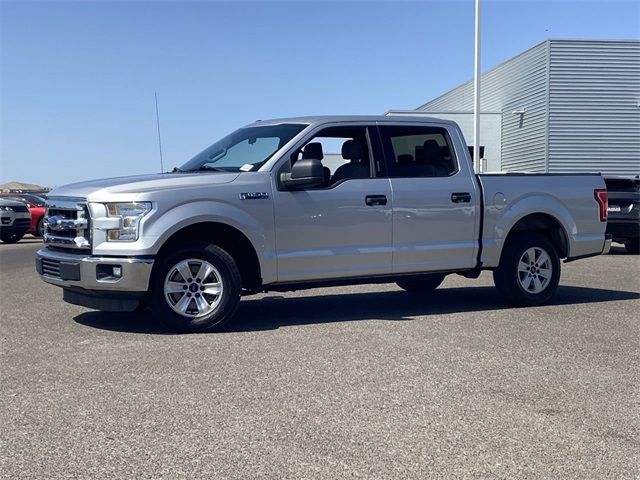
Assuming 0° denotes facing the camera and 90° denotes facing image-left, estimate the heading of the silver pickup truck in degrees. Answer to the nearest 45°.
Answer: approximately 45°

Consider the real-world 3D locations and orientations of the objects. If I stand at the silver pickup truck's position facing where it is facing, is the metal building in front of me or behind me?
behind
